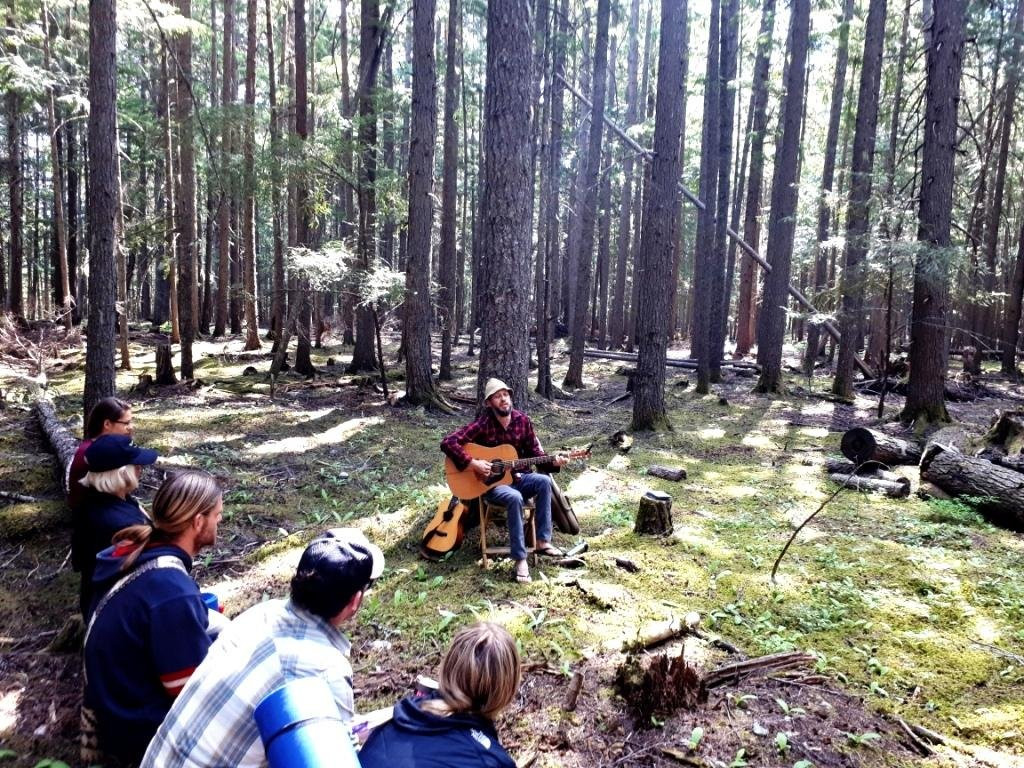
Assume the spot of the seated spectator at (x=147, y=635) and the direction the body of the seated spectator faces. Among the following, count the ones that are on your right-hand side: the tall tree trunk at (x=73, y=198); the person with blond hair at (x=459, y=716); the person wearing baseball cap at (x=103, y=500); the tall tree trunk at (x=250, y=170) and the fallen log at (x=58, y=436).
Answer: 1

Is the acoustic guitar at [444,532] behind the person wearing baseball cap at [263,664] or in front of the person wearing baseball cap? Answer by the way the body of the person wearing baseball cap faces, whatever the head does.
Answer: in front

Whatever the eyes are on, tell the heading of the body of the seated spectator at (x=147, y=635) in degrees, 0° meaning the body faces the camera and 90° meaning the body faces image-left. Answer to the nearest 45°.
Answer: approximately 225°

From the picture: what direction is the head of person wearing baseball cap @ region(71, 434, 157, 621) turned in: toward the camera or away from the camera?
away from the camera

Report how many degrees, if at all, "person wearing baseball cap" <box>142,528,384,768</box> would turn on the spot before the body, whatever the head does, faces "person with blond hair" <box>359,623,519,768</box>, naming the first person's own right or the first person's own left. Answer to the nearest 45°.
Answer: approximately 45° to the first person's own right

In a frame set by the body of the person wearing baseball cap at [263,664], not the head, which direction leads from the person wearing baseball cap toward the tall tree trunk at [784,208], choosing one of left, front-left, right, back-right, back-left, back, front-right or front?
front

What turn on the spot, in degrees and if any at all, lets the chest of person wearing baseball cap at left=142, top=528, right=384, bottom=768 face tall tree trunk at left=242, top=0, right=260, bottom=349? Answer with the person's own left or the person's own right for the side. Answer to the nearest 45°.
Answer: approximately 45° to the person's own left

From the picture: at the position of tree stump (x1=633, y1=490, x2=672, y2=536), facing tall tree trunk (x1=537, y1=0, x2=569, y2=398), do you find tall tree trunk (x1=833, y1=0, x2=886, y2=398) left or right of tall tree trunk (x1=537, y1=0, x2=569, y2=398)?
right

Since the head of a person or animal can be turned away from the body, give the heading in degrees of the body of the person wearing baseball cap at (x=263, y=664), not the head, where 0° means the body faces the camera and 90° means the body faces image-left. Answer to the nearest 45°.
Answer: approximately 225°

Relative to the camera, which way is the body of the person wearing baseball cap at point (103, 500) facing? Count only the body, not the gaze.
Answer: to the viewer's right

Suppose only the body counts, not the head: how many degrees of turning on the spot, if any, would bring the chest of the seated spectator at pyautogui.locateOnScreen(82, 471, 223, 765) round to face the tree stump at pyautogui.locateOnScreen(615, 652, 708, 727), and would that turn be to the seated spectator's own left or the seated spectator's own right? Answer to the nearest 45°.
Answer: approximately 45° to the seated spectator's own right

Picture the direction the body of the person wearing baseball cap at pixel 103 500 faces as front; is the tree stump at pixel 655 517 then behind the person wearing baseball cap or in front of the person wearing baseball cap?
in front

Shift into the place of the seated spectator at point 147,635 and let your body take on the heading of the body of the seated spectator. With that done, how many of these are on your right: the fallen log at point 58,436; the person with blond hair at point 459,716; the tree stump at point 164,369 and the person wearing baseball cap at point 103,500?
1

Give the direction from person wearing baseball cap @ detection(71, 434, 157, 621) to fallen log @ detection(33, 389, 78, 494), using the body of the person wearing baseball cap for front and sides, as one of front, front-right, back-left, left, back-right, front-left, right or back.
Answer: left

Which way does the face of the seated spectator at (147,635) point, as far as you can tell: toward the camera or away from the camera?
away from the camera

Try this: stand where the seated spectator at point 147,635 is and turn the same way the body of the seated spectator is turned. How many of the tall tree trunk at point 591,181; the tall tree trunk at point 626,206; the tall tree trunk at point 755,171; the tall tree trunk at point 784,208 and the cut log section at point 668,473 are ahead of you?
5

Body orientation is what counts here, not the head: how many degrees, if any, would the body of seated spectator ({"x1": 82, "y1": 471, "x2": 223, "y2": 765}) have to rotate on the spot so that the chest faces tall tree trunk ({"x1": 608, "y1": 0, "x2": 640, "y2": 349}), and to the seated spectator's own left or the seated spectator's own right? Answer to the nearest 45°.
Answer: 0° — they already face it
